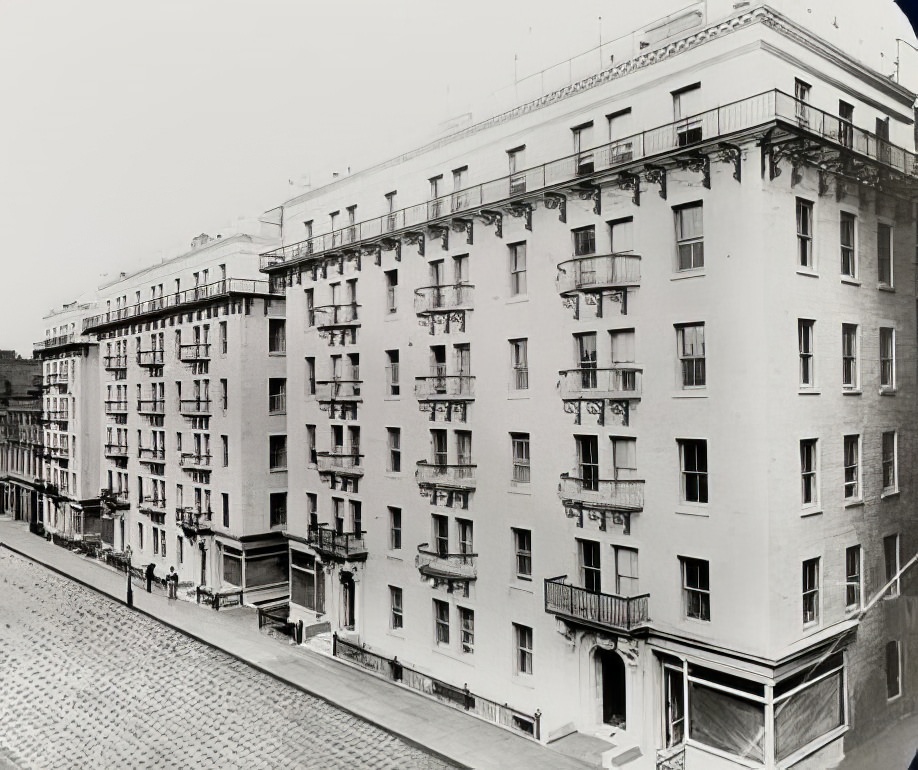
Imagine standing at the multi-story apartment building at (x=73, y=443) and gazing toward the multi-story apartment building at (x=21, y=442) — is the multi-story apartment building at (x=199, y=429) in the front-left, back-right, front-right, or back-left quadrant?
back-right

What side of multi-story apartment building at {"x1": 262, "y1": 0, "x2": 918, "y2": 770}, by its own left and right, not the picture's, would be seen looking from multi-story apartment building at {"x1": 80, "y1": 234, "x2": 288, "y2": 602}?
right

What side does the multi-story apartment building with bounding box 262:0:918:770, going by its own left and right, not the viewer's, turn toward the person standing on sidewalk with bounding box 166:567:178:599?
right

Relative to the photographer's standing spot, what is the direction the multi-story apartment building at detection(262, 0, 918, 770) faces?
facing the viewer and to the left of the viewer
